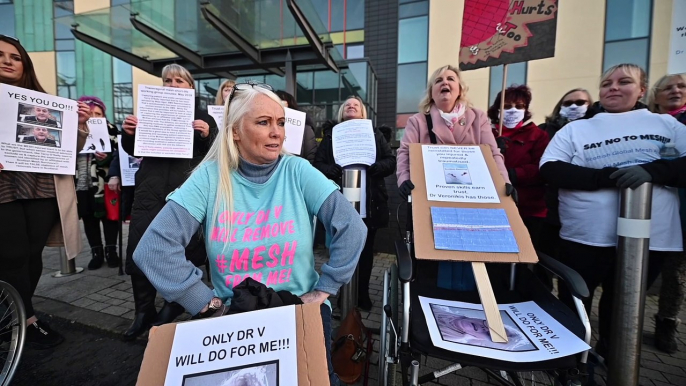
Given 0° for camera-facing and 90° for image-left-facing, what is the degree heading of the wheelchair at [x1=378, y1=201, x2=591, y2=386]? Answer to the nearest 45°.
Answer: approximately 0°

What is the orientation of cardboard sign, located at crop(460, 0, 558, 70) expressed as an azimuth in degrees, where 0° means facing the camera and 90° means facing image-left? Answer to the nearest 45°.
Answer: approximately 0°

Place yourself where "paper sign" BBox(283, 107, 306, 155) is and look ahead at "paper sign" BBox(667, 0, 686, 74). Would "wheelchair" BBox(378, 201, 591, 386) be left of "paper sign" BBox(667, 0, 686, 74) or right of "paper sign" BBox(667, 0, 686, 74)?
right

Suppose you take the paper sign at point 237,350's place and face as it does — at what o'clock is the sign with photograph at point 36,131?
The sign with photograph is roughly at 5 o'clock from the paper sign.

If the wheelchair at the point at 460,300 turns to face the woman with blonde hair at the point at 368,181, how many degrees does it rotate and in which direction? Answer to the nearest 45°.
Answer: approximately 135° to its right

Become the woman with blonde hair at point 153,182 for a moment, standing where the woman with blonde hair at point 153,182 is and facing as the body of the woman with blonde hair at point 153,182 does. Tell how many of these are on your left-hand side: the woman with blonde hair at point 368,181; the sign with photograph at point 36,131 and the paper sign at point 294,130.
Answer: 2

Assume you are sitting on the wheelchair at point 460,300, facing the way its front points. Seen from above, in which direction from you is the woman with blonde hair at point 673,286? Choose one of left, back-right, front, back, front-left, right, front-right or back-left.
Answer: back-left
